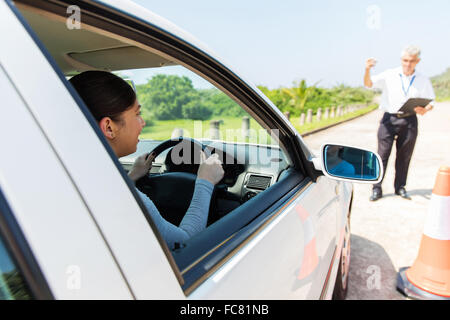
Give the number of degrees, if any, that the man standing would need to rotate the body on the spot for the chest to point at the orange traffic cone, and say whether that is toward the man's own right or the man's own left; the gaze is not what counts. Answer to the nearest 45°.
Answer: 0° — they already face it

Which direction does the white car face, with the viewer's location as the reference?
facing away from the viewer and to the right of the viewer

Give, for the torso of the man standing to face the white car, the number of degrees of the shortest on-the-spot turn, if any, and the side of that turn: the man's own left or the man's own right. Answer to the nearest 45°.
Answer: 0° — they already face it

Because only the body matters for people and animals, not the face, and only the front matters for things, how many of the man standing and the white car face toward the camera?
1

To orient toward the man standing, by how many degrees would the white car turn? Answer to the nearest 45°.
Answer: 0° — it already faces them

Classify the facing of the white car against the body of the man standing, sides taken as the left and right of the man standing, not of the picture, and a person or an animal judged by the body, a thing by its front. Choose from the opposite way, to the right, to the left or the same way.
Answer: the opposite way

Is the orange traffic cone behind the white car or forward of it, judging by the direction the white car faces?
forward

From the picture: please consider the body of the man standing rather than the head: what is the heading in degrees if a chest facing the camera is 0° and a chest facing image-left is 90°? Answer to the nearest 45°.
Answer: approximately 0°
